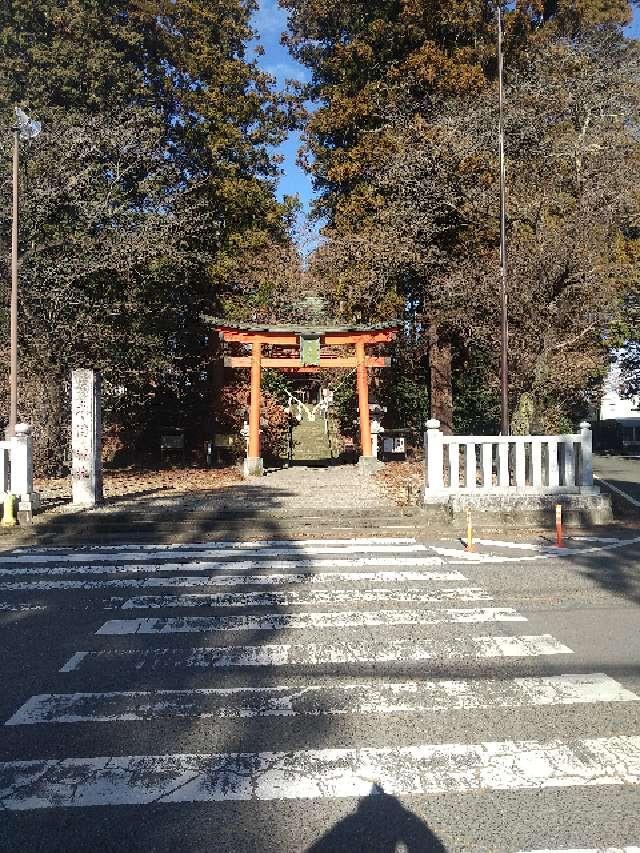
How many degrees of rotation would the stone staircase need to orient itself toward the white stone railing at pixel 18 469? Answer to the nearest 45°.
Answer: approximately 45° to its right

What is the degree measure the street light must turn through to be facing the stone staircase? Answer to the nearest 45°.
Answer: approximately 45° to its left

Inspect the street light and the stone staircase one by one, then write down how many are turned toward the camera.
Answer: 1

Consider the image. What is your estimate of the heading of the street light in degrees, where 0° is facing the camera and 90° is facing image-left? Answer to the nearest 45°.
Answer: approximately 270°

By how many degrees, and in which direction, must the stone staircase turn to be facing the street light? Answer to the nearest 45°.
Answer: approximately 45° to its right
